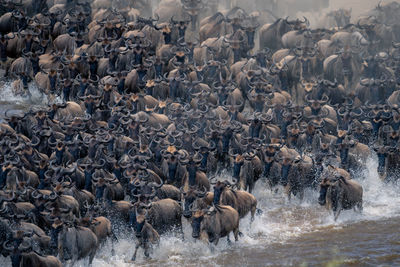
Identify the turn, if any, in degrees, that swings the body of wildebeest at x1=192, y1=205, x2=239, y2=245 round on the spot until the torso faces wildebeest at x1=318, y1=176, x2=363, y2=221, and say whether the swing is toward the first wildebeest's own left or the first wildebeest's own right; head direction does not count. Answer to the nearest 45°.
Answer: approximately 180°

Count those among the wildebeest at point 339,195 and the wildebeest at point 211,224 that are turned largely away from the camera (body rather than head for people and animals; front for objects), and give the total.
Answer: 0

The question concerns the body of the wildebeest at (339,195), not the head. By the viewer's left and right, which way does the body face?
facing the viewer and to the left of the viewer

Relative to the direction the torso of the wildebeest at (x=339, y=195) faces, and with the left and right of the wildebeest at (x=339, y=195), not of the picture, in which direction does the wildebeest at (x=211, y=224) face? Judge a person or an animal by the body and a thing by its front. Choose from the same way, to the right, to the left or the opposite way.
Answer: the same way

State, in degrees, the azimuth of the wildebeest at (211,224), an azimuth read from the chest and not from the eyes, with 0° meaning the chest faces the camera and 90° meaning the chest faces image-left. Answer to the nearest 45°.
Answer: approximately 45°

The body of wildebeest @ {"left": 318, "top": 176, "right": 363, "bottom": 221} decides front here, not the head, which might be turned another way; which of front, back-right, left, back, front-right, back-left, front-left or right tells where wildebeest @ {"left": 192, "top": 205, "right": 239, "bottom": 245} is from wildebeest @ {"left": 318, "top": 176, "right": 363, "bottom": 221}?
front
